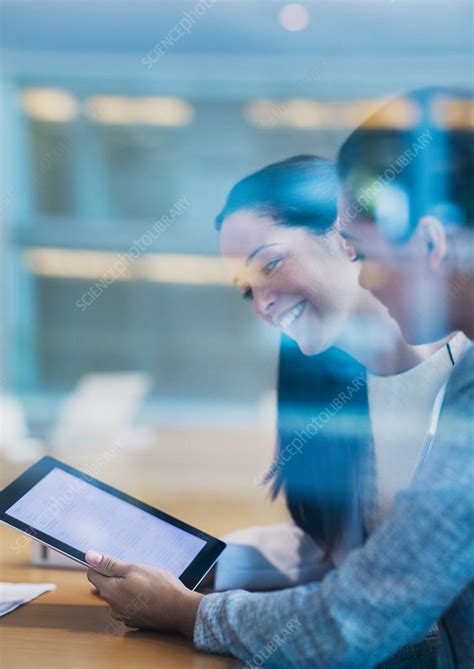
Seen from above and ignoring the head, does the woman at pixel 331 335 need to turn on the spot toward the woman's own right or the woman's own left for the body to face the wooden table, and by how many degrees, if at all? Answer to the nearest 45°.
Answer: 0° — they already face it

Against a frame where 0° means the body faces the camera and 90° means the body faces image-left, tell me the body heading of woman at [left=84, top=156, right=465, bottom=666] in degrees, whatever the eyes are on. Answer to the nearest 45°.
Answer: approximately 45°
